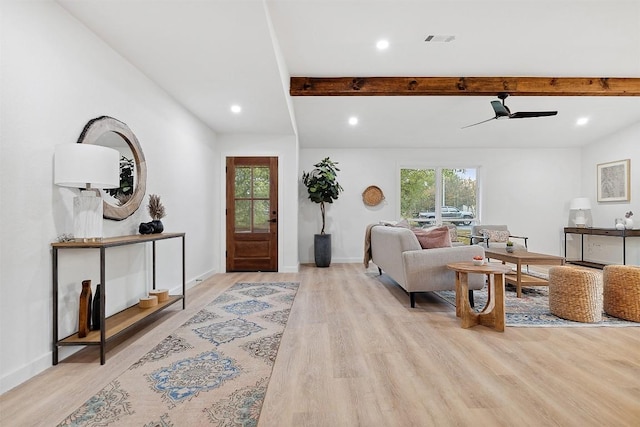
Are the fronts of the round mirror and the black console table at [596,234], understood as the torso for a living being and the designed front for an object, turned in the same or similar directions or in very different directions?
very different directions

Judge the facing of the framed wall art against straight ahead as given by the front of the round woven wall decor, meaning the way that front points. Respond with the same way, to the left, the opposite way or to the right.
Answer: to the right

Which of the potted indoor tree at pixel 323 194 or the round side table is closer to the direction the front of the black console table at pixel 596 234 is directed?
the potted indoor tree

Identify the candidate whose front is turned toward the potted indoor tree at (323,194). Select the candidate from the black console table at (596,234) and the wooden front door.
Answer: the black console table

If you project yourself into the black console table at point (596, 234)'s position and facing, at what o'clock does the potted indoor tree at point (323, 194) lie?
The potted indoor tree is roughly at 12 o'clock from the black console table.

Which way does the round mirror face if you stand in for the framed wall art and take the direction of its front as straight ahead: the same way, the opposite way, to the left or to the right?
the opposite way

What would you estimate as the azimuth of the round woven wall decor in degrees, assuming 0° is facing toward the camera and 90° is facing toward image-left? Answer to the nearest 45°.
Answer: approximately 0°

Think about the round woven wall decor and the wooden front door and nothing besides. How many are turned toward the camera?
2

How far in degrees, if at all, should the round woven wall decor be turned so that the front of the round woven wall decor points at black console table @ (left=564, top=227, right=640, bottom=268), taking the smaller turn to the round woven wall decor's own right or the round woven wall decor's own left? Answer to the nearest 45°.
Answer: approximately 90° to the round woven wall decor's own left
